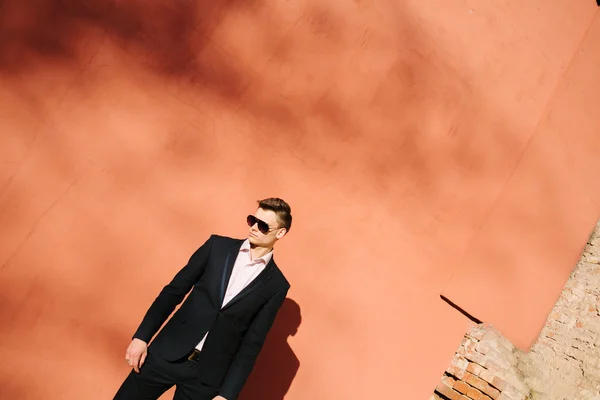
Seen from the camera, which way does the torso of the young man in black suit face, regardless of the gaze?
toward the camera

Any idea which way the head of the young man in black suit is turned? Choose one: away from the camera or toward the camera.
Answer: toward the camera
